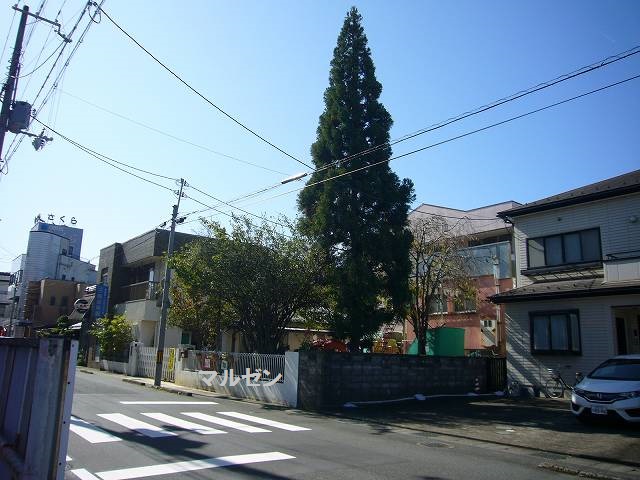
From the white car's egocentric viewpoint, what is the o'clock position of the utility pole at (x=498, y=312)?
The utility pole is roughly at 4 o'clock from the white car.

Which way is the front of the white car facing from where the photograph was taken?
facing the viewer and to the left of the viewer

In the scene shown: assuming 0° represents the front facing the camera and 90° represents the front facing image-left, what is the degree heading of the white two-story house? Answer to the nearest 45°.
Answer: approximately 45°

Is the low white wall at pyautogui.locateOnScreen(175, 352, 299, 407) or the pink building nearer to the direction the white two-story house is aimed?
the low white wall

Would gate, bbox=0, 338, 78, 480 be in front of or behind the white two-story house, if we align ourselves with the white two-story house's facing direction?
in front

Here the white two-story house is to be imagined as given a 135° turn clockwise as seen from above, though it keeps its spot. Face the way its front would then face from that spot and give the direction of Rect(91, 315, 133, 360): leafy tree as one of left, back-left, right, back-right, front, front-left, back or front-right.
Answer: left

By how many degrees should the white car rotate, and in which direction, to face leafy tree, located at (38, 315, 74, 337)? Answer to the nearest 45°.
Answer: approximately 45° to its right

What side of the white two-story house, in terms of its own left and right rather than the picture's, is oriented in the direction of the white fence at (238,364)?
front

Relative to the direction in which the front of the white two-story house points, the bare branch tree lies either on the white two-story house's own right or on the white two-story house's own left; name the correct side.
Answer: on the white two-story house's own right

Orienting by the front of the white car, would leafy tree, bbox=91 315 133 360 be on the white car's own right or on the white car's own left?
on the white car's own right

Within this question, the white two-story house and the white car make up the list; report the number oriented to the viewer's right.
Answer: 0

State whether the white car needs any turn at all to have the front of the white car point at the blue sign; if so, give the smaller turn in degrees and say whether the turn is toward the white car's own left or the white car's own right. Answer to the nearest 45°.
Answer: approximately 45° to the white car's own right

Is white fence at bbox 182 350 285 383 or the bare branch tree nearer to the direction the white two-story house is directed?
the white fence

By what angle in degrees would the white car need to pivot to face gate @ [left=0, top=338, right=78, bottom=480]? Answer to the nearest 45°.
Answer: approximately 45° to its left

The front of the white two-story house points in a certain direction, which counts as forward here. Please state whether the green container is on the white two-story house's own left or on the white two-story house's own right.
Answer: on the white two-story house's own right

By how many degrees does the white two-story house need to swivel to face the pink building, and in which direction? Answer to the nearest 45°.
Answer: approximately 135° to its right

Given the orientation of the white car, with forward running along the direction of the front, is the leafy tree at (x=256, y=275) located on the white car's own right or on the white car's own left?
on the white car's own right
